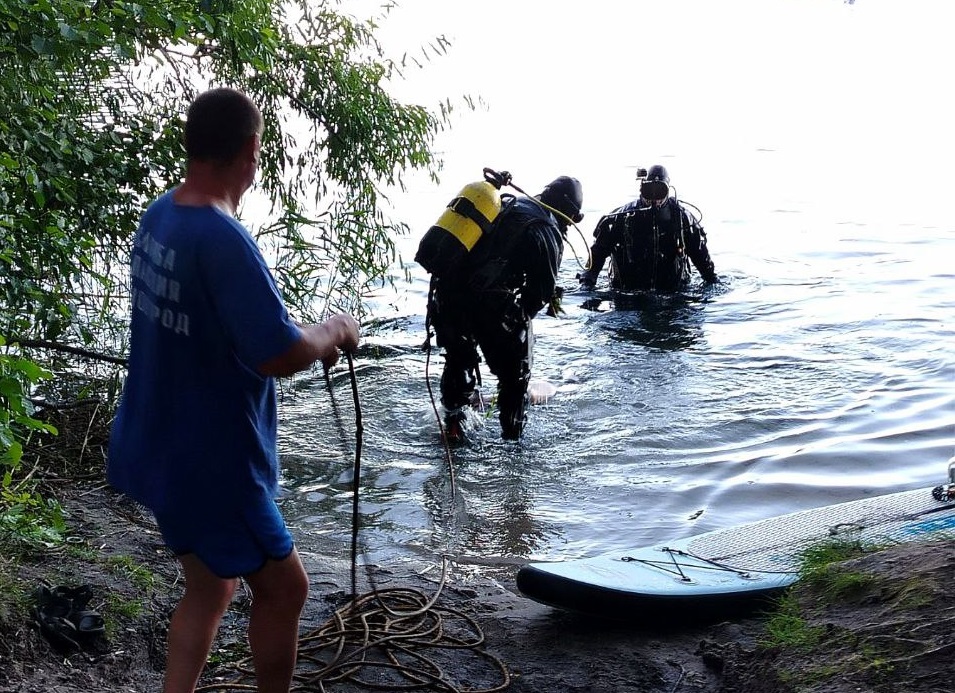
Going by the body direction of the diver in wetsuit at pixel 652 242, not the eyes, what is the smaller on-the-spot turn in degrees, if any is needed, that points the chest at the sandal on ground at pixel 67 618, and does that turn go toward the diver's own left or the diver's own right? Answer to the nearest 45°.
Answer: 0° — they already face it

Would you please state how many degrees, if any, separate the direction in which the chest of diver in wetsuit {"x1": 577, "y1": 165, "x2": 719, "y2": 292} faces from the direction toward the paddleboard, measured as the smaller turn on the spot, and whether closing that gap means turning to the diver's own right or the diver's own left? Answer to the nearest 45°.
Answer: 0° — they already face it

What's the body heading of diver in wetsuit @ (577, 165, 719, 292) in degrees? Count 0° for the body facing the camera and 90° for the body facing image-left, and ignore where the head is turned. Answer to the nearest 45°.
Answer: approximately 0°

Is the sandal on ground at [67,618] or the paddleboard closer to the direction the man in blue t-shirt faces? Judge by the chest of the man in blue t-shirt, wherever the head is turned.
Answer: the paddleboard

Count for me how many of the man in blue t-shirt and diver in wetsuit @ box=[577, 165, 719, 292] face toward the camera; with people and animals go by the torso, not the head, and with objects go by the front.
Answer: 1

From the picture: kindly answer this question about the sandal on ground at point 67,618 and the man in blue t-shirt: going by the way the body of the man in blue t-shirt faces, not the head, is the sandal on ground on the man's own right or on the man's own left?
on the man's own left

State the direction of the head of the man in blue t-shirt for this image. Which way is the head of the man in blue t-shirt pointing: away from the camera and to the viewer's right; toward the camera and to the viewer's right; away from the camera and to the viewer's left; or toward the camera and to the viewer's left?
away from the camera and to the viewer's right

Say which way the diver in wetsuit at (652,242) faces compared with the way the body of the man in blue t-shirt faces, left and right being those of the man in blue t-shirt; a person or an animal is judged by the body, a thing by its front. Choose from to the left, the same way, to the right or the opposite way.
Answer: the opposite way

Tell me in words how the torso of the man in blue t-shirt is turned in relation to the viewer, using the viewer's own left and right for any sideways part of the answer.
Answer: facing away from the viewer and to the right of the viewer
